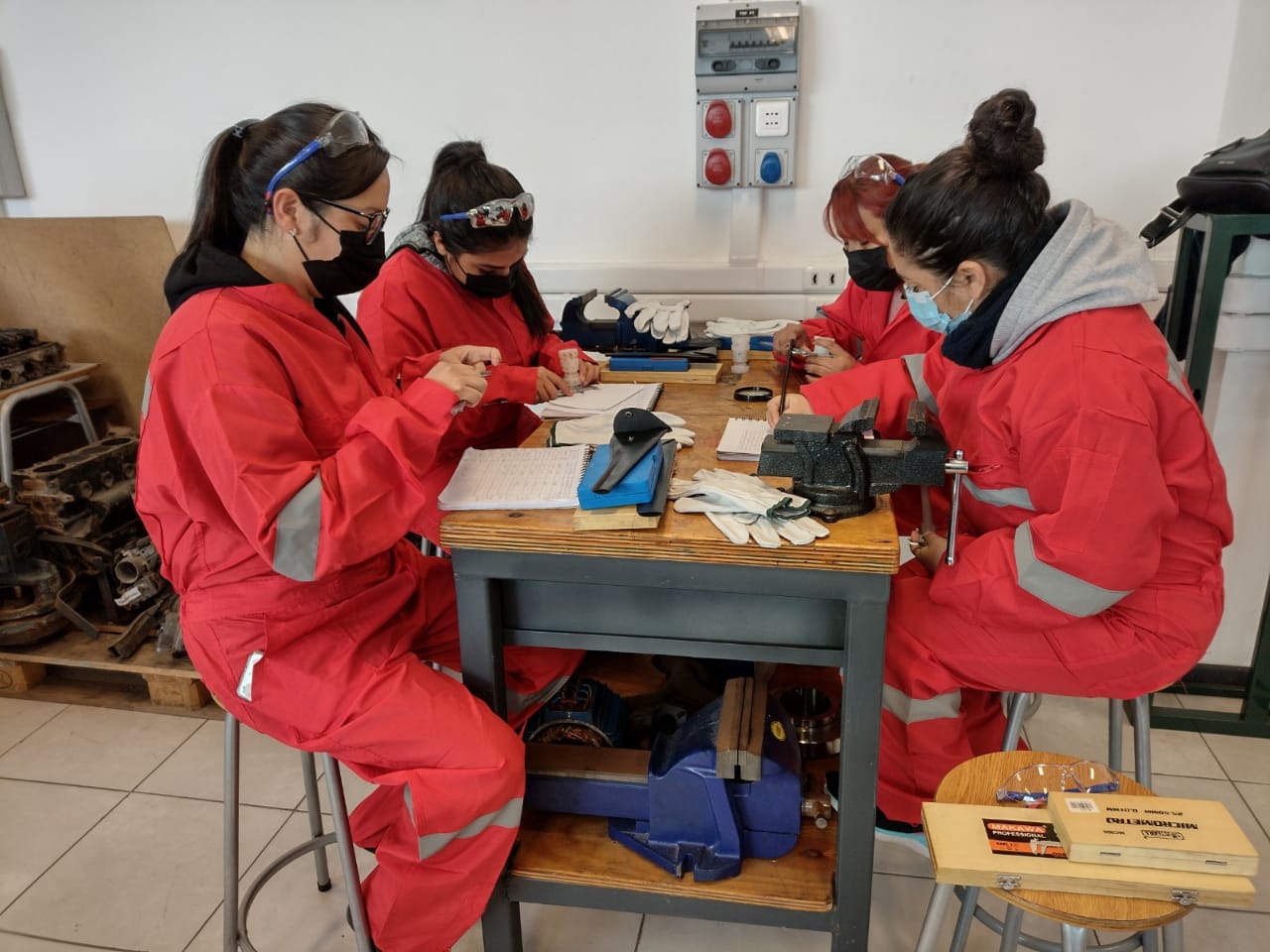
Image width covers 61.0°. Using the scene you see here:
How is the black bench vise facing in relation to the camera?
to the viewer's right

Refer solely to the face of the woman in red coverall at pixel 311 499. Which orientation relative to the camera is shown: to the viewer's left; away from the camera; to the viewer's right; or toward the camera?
to the viewer's right

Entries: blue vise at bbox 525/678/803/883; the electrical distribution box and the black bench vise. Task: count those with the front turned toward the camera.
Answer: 1

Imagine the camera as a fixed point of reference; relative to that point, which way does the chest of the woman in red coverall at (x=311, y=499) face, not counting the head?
to the viewer's right

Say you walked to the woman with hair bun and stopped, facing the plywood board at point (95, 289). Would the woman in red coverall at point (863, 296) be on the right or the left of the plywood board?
right

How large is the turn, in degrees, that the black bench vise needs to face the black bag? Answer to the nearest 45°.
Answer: approximately 45° to its left

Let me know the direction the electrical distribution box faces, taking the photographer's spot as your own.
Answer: facing the viewer

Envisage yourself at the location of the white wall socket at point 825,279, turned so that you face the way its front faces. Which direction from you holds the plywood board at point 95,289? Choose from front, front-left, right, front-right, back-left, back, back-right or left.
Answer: right

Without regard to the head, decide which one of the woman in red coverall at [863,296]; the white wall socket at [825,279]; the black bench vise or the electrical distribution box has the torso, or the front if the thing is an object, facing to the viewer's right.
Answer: the black bench vise

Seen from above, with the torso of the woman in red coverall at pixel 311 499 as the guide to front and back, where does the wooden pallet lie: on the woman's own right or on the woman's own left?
on the woman's own left

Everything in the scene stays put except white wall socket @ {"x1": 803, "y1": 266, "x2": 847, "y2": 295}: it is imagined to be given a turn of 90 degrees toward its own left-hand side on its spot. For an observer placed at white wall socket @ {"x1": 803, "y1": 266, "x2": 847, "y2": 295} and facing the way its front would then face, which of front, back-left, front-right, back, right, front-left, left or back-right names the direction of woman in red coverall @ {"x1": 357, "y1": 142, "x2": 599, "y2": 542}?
back-right
